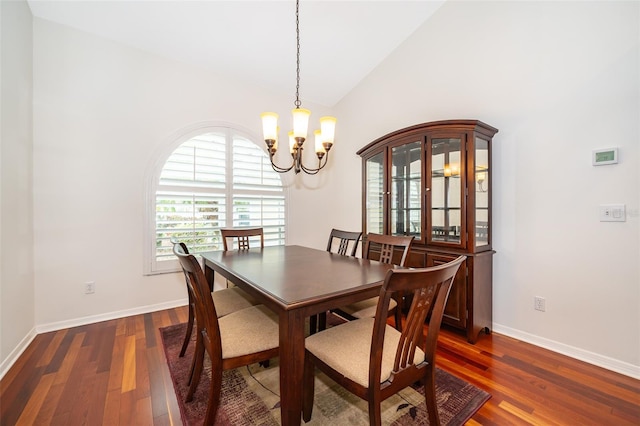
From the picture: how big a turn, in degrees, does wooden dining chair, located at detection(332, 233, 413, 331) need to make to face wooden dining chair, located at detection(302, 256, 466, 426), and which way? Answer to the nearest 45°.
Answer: approximately 45° to its left

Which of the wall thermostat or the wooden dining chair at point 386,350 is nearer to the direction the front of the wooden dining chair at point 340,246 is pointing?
the wooden dining chair

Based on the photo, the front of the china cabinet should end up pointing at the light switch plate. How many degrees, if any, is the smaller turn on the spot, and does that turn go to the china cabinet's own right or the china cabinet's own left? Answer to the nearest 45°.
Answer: approximately 135° to the china cabinet's own left

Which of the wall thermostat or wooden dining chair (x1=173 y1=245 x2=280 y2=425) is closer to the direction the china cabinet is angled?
the wooden dining chair

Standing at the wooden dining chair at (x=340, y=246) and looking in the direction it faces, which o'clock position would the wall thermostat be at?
The wall thermostat is roughly at 8 o'clock from the wooden dining chair.

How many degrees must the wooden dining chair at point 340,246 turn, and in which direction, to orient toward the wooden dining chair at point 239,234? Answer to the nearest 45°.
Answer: approximately 45° to its right

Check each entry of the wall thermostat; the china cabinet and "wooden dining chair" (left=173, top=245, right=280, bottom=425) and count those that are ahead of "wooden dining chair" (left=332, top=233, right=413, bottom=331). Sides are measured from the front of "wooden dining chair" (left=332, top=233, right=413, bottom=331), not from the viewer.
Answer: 1

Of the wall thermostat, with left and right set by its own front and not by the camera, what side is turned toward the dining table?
front

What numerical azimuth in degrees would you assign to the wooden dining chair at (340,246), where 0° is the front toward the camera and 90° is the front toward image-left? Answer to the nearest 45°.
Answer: approximately 45°

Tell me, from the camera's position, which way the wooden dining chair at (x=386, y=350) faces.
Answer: facing away from the viewer and to the left of the viewer
